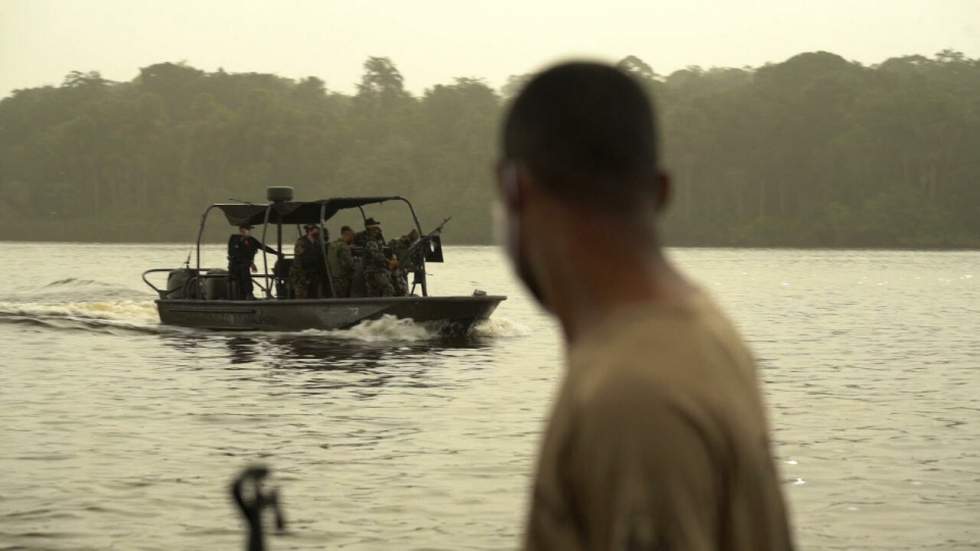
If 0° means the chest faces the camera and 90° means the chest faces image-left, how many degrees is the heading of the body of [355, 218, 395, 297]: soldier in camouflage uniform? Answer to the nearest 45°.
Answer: approximately 0°

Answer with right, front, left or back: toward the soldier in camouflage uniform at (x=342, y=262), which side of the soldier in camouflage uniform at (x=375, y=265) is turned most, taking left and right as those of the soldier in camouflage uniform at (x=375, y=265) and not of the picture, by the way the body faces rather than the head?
back

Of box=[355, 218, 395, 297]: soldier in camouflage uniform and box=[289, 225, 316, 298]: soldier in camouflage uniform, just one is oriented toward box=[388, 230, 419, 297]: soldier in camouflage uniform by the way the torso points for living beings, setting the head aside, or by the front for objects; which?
box=[289, 225, 316, 298]: soldier in camouflage uniform

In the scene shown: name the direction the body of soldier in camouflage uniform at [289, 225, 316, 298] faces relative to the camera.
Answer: to the viewer's right

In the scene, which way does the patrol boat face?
to the viewer's right

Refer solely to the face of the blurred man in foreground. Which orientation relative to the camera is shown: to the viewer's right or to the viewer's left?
to the viewer's left

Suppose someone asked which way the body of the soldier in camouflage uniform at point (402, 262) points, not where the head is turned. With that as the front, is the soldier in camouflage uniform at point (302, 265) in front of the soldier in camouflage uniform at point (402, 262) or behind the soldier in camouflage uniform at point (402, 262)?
behind

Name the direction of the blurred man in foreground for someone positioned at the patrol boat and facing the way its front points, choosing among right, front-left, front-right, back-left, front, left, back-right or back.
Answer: right

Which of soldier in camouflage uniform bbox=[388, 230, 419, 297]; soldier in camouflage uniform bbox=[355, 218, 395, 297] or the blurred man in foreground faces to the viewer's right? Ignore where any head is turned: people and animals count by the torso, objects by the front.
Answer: soldier in camouflage uniform bbox=[388, 230, 419, 297]

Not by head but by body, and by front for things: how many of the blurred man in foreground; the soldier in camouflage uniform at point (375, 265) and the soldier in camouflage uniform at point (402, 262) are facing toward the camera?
1

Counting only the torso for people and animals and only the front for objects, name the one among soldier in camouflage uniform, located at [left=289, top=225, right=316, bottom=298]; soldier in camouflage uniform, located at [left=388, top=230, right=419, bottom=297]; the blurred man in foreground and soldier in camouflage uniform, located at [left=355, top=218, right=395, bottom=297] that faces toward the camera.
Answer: soldier in camouflage uniform, located at [left=355, top=218, right=395, bottom=297]

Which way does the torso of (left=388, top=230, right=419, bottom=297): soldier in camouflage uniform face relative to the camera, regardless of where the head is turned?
to the viewer's right
